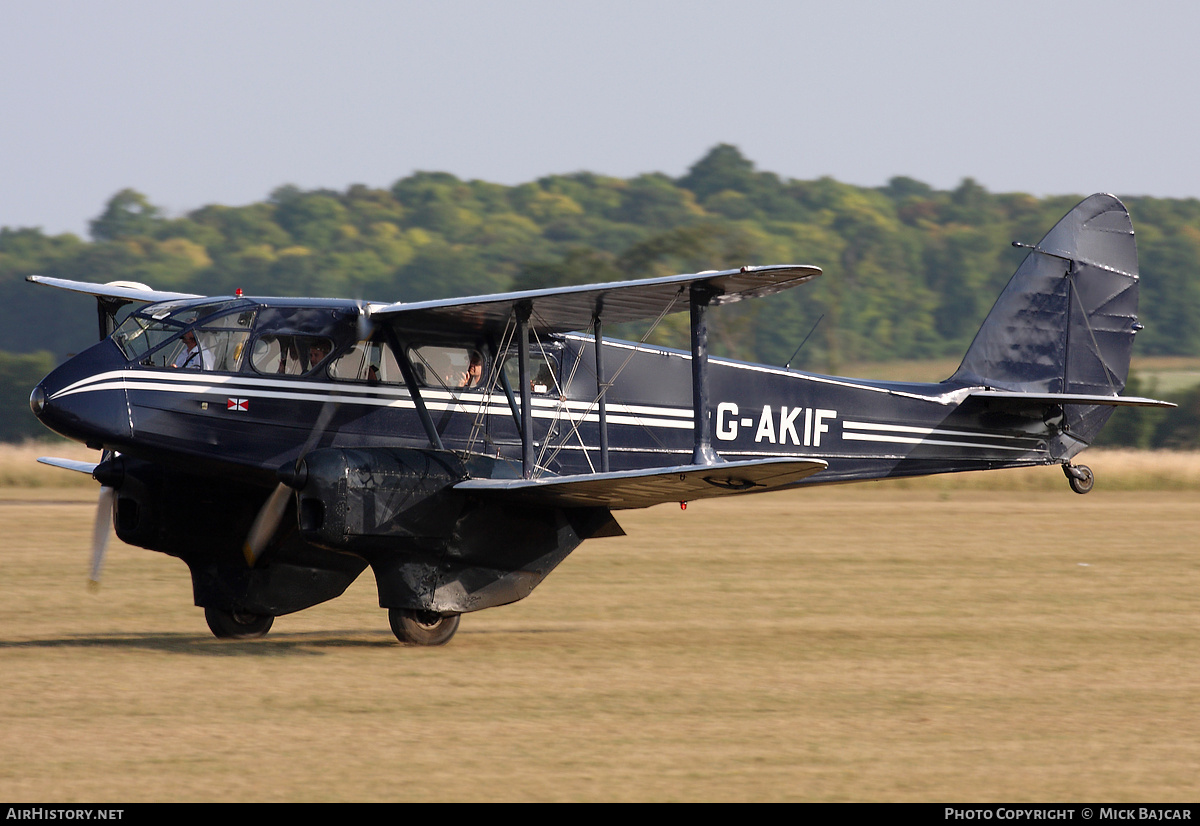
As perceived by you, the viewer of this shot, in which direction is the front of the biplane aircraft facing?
facing the viewer and to the left of the viewer
